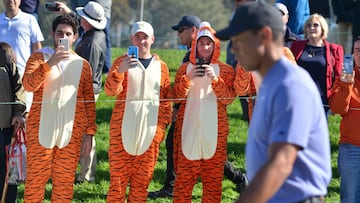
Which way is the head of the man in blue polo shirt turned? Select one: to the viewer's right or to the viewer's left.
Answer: to the viewer's left

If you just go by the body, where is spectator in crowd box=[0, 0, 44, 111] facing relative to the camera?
toward the camera

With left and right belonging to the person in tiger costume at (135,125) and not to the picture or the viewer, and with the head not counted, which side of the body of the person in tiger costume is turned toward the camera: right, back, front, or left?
front

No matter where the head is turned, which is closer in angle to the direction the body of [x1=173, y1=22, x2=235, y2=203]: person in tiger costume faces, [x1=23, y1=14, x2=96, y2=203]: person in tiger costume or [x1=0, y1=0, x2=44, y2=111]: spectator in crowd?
the person in tiger costume

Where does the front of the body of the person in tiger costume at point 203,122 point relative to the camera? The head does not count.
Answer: toward the camera

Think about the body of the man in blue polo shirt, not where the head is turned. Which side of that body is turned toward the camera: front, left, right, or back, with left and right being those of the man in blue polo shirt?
left

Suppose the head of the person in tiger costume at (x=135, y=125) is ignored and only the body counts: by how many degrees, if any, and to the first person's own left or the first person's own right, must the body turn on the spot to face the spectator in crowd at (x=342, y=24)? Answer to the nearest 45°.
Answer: approximately 135° to the first person's own left
